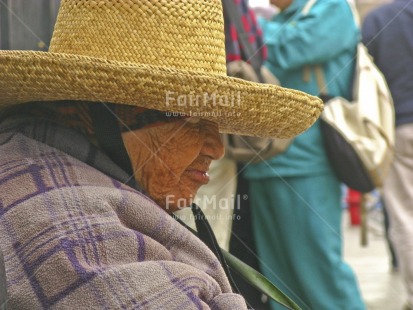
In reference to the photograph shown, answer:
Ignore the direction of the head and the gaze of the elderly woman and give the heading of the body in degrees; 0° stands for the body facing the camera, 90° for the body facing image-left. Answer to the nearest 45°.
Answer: approximately 270°

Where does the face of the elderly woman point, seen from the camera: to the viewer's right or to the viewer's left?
to the viewer's right

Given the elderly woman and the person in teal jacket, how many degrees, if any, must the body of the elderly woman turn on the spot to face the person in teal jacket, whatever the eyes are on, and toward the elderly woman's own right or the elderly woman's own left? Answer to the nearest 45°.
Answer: approximately 45° to the elderly woman's own left
